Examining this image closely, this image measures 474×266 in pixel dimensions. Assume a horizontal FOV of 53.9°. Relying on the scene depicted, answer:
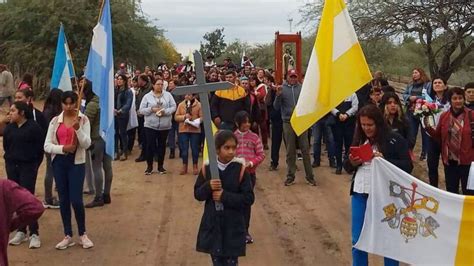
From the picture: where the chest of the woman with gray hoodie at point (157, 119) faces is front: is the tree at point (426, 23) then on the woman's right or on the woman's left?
on the woman's left

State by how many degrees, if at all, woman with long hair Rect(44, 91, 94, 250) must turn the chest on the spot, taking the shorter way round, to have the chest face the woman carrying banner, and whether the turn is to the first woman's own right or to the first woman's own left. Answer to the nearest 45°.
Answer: approximately 45° to the first woman's own left

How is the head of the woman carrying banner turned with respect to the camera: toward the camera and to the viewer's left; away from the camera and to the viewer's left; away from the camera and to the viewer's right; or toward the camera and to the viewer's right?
toward the camera and to the viewer's left

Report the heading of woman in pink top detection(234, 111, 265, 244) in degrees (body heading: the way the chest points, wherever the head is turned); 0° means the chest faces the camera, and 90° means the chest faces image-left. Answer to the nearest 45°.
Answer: approximately 0°

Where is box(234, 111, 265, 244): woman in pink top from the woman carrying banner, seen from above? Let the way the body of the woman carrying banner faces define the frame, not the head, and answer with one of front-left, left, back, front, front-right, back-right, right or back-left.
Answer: right
